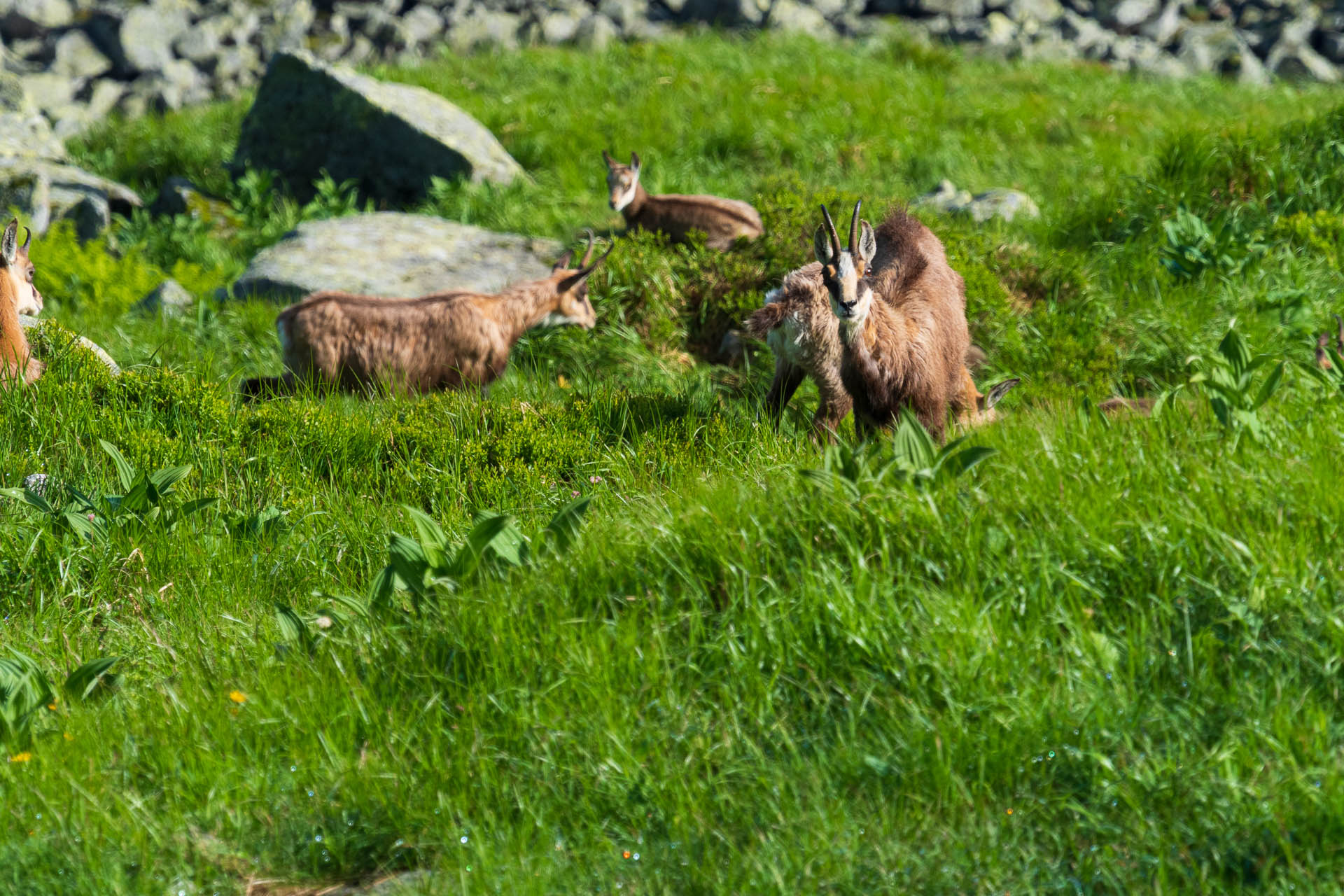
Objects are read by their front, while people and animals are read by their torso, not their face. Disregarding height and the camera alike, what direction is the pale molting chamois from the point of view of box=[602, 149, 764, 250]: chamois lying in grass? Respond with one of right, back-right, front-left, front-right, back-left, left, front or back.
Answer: left

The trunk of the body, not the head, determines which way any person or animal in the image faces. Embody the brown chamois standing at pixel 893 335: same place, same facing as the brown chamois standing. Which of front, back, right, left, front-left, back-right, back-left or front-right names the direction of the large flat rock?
right

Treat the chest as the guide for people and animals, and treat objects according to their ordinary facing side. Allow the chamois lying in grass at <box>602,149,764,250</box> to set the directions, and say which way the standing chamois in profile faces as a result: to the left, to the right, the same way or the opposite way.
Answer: the opposite way

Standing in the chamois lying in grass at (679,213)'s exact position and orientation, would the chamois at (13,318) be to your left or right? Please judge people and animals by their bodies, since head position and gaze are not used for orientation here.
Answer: on your left

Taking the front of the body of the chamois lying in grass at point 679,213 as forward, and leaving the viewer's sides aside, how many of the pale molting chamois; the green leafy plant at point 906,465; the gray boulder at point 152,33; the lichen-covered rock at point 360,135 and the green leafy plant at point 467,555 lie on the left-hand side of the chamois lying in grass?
3

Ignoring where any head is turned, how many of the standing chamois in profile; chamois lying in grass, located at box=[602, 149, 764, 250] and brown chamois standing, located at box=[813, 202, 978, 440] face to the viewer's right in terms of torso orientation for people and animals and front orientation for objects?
1

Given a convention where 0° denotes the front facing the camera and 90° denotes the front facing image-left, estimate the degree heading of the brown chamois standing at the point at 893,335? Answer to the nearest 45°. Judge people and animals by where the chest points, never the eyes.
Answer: approximately 45°

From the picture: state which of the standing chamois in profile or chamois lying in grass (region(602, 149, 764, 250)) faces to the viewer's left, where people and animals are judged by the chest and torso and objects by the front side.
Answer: the chamois lying in grass

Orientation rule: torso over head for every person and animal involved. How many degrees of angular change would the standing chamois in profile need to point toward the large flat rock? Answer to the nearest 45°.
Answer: approximately 90° to its left

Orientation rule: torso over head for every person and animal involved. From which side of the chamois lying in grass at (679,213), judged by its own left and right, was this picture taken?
left

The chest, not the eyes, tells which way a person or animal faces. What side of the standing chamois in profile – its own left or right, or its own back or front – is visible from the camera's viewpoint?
right

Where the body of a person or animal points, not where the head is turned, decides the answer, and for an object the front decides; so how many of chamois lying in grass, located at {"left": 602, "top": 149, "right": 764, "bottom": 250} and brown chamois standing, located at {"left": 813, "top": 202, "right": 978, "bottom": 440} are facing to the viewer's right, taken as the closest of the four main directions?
0
